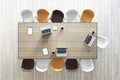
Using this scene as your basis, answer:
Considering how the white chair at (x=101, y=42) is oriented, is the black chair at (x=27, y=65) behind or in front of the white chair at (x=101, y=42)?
in front

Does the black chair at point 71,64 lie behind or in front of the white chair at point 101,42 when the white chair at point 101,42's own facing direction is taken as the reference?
in front

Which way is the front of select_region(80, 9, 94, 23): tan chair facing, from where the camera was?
facing the viewer and to the left of the viewer

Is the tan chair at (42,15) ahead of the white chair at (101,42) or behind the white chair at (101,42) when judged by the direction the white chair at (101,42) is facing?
ahead

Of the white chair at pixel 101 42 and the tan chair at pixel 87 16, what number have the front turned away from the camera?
0

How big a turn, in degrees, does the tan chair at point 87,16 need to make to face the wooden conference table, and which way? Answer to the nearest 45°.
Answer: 0° — it already faces it

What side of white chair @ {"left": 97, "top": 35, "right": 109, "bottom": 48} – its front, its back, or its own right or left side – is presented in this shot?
left
